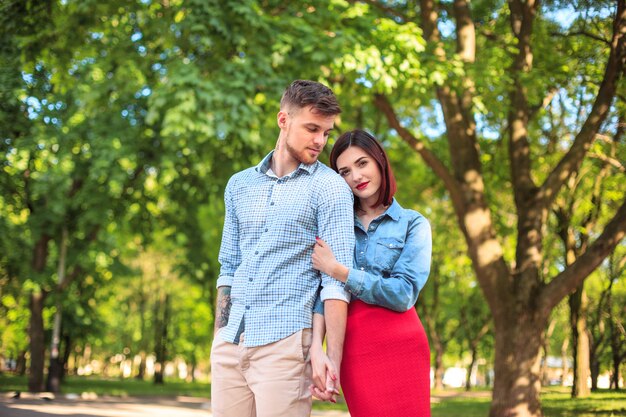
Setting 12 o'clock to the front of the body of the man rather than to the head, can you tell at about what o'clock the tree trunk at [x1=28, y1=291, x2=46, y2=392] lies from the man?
The tree trunk is roughly at 4 o'clock from the man.

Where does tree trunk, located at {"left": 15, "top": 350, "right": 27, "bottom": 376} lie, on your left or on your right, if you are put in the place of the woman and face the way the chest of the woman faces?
on your right

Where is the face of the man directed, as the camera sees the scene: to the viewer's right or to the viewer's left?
to the viewer's right

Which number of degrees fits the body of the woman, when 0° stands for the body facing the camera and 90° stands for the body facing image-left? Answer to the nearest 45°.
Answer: approximately 45°

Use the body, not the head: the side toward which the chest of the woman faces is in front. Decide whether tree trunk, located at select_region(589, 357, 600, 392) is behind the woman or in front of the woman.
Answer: behind

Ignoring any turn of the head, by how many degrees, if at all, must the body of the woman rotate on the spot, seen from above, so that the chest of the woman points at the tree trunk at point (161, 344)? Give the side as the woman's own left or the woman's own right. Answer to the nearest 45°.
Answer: approximately 135° to the woman's own right

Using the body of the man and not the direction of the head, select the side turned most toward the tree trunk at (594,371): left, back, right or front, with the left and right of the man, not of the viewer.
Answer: back
